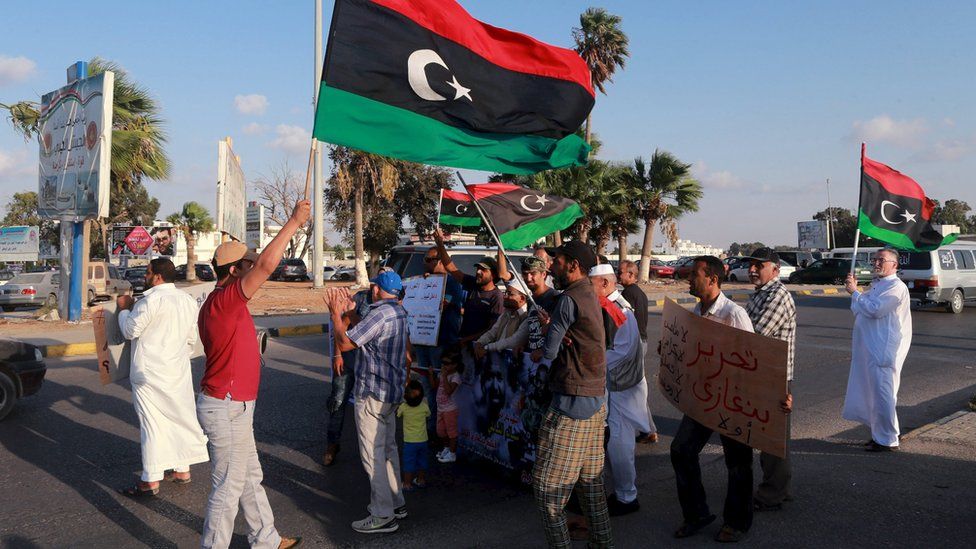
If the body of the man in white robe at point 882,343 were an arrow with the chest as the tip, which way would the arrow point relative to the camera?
to the viewer's left

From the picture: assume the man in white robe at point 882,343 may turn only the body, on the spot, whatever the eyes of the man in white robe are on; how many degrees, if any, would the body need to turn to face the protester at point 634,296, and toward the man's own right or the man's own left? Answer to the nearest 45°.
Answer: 0° — they already face them

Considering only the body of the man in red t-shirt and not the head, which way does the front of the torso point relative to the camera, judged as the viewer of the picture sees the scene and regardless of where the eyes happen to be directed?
to the viewer's right

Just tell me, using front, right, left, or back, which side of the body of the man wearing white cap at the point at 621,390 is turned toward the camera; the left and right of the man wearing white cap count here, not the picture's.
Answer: left

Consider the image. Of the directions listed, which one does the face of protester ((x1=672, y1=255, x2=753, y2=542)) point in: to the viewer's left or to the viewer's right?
to the viewer's left
